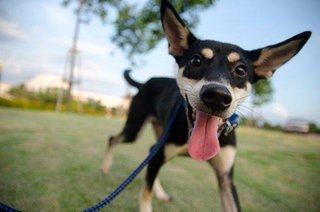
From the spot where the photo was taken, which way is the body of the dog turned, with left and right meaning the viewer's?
facing the viewer and to the right of the viewer
